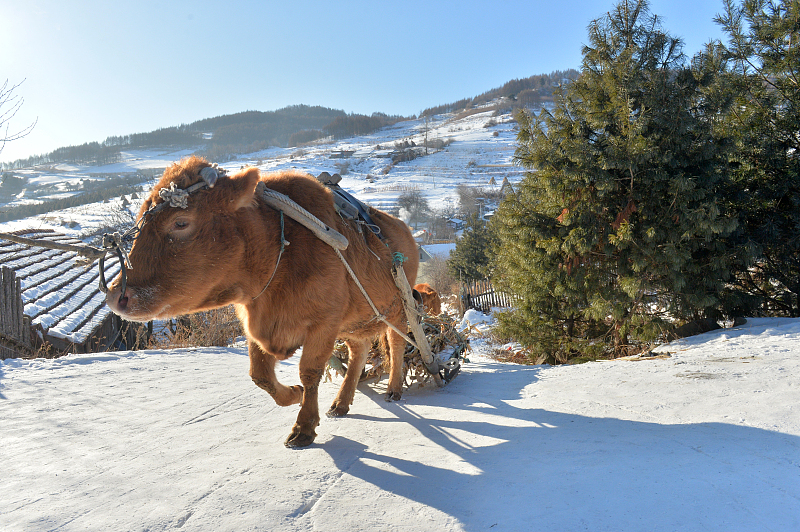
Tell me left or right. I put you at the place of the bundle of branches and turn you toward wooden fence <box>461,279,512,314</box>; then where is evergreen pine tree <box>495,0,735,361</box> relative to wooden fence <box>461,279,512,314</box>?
right

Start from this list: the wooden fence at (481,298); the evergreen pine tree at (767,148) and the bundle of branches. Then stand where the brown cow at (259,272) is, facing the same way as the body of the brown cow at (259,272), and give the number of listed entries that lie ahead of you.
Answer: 0

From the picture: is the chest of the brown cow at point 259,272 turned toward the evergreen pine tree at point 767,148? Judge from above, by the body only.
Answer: no

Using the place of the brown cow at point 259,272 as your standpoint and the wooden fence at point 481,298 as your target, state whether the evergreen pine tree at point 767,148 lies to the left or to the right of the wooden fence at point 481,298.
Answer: right

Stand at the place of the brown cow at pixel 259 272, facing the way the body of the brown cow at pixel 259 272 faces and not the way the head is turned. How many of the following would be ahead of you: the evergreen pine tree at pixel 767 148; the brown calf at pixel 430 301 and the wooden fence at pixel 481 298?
0

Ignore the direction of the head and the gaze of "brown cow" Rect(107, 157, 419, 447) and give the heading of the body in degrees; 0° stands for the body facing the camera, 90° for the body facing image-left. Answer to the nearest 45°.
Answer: approximately 45°

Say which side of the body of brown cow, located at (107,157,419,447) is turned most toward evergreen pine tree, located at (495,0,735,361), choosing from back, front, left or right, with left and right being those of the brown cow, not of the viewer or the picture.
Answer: back

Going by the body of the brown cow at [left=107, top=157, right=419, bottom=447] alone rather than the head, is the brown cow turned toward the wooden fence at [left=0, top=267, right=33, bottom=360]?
no

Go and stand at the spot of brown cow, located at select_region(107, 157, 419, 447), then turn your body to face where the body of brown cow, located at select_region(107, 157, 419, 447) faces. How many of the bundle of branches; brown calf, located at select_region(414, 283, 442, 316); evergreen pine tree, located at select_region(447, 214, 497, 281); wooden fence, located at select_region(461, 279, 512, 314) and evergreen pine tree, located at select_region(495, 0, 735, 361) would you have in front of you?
0

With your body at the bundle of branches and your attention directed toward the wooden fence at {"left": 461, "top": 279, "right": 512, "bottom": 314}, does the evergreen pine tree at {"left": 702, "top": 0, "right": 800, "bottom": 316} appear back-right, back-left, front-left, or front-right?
front-right

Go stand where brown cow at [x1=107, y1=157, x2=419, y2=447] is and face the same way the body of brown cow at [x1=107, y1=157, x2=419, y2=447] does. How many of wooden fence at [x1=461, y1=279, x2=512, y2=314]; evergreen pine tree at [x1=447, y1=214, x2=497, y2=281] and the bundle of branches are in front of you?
0

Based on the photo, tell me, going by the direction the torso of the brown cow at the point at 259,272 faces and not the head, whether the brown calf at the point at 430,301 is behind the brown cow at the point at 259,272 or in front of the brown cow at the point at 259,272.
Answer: behind
